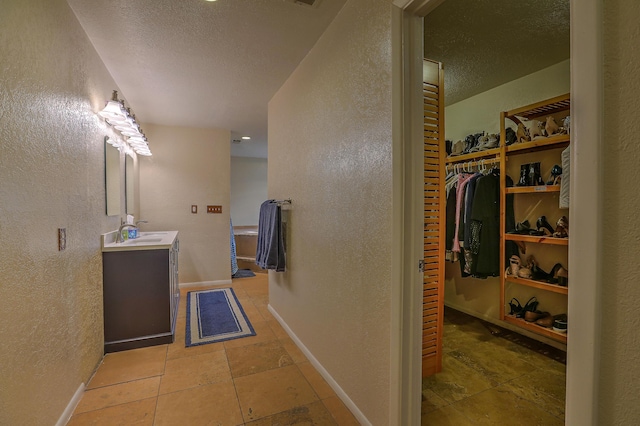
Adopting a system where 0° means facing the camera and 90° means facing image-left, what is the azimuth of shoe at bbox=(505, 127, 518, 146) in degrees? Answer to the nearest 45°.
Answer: approximately 45°

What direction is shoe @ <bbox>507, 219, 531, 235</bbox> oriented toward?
to the viewer's left

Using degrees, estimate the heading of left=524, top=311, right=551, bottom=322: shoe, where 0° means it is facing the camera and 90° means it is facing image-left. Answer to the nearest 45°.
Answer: approximately 45°

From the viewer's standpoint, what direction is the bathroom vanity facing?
to the viewer's right
